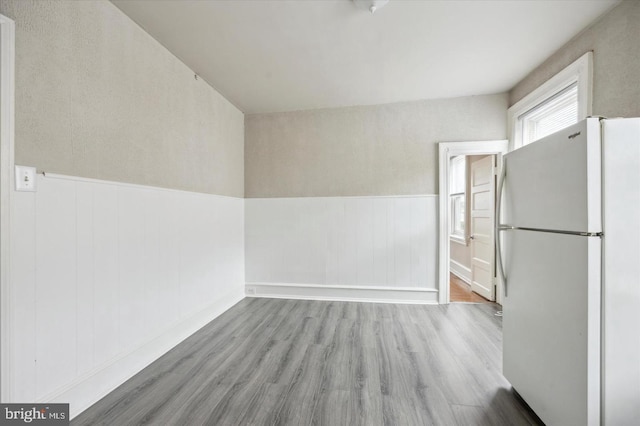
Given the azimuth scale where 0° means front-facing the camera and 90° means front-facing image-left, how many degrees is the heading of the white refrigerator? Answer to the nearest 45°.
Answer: approximately 45°

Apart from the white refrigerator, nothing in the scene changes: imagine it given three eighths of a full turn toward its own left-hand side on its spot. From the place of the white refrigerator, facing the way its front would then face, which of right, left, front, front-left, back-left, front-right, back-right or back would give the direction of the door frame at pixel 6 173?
back-right

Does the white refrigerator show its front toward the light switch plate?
yes

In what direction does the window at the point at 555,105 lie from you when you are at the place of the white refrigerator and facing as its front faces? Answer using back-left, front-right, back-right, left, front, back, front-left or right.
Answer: back-right

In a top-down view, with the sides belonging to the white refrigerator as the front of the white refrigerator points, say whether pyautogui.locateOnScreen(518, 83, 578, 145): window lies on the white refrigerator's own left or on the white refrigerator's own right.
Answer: on the white refrigerator's own right

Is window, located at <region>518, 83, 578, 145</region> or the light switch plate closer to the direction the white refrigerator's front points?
the light switch plate

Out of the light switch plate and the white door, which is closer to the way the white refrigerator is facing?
the light switch plate

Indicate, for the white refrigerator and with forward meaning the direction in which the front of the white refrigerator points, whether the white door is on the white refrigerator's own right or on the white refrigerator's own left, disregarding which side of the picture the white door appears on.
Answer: on the white refrigerator's own right

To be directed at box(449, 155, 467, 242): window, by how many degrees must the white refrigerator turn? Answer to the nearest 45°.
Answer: approximately 135° to its right

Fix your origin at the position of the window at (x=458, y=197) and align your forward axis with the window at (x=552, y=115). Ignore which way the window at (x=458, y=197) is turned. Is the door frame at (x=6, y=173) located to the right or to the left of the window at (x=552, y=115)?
right
